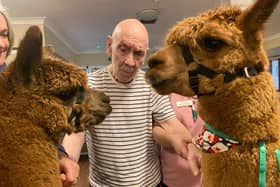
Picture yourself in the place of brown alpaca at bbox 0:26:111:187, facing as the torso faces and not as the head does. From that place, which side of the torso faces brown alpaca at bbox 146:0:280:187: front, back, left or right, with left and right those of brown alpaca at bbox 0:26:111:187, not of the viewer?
front

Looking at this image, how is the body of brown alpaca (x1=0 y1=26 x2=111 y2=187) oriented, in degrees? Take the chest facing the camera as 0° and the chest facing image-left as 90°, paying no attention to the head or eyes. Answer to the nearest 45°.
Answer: approximately 270°

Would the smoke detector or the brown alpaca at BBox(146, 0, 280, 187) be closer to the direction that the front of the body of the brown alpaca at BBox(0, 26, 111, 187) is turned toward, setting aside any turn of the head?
the brown alpaca

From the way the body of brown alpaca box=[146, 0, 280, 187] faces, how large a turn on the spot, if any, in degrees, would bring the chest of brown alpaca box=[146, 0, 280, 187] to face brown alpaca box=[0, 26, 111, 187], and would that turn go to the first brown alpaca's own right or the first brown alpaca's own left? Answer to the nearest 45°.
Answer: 0° — it already faces it

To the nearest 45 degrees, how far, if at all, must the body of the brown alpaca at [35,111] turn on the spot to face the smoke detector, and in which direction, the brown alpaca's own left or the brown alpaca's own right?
approximately 90° to the brown alpaca's own left

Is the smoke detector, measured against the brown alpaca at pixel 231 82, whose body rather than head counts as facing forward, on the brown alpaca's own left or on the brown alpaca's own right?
on the brown alpaca's own right

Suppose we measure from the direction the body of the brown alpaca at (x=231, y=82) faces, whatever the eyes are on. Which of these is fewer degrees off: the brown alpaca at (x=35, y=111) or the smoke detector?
the brown alpaca

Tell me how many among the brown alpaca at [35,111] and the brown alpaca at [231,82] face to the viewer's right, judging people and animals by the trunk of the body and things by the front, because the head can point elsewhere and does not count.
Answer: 1

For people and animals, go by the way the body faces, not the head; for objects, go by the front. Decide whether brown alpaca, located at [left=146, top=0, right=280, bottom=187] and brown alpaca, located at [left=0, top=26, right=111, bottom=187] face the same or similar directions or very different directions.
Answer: very different directions

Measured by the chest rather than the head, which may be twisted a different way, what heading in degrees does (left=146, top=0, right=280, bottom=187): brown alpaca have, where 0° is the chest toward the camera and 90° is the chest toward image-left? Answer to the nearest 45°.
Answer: approximately 90°

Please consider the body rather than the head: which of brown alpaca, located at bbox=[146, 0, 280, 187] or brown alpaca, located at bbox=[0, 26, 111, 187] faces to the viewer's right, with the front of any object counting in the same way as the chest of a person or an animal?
brown alpaca, located at bbox=[0, 26, 111, 187]
